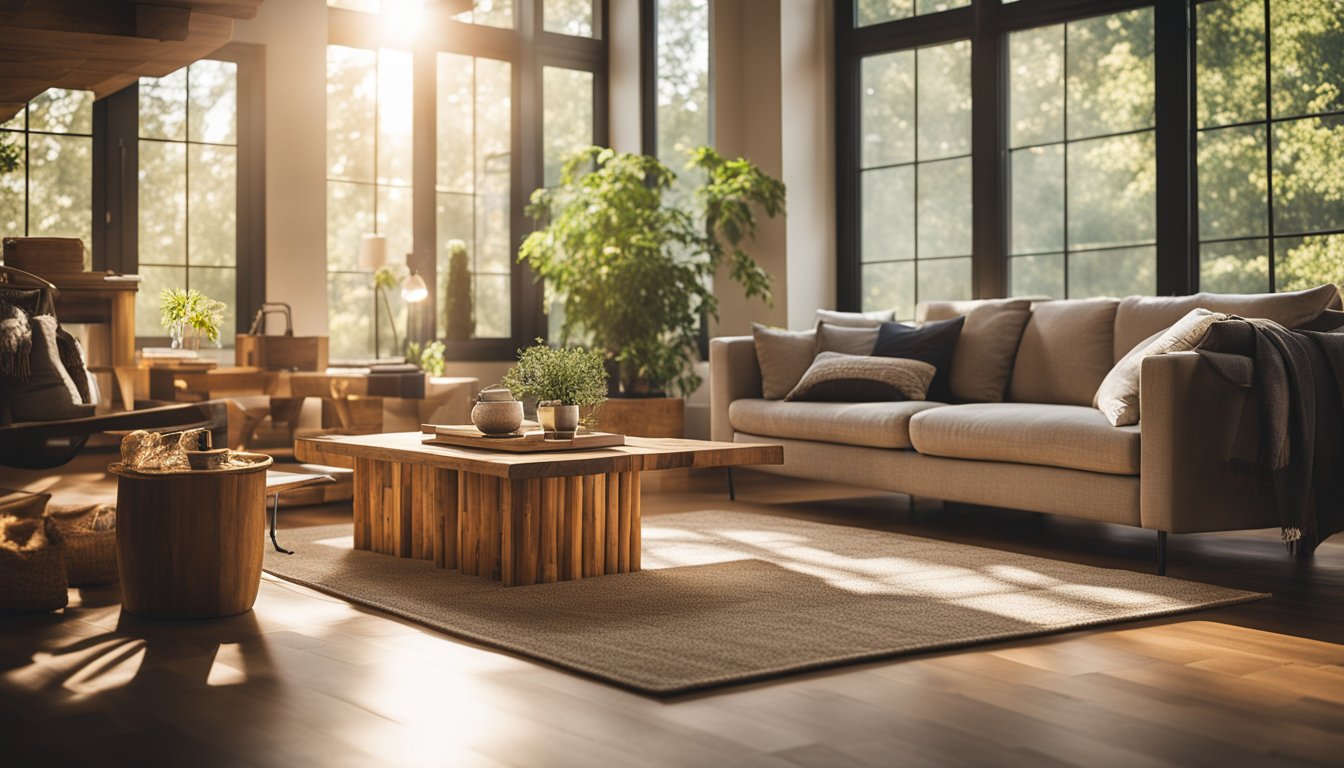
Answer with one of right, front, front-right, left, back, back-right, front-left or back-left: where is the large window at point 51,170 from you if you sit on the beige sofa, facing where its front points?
front-right

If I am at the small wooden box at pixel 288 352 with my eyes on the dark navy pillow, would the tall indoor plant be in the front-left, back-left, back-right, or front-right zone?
front-left

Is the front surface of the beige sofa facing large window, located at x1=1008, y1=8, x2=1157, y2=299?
no

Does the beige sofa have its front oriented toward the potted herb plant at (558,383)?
yes

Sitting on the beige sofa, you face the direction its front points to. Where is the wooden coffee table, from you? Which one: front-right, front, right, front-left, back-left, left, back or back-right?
front

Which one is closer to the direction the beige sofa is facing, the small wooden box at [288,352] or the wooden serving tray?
the wooden serving tray

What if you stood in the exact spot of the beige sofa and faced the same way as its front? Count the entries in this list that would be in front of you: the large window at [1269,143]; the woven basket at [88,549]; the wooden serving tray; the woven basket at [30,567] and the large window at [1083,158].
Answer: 3

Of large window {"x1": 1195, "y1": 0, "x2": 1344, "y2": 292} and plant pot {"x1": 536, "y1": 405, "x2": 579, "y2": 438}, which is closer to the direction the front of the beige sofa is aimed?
the plant pot

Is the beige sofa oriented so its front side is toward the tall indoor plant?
no

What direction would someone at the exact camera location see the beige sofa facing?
facing the viewer and to the left of the viewer

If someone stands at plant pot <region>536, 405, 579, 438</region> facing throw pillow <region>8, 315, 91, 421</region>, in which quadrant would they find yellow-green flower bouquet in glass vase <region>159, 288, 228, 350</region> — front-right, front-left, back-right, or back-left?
front-right

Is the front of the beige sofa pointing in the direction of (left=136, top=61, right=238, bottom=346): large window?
no

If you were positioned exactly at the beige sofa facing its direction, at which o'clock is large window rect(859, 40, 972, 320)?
The large window is roughly at 4 o'clock from the beige sofa.

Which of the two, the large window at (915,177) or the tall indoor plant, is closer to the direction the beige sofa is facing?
the tall indoor plant

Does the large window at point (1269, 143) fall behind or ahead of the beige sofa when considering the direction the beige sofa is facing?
behind

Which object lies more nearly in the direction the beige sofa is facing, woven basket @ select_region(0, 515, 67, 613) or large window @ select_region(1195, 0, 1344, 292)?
the woven basket

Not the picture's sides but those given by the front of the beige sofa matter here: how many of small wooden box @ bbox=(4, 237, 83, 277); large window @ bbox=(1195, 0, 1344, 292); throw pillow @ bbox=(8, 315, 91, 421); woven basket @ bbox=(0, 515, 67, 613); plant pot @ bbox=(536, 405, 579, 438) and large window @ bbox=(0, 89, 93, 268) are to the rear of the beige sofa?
1

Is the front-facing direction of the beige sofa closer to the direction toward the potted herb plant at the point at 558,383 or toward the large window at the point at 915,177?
the potted herb plant

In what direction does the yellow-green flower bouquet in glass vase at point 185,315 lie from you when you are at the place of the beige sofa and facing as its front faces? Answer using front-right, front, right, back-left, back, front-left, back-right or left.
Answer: front-right

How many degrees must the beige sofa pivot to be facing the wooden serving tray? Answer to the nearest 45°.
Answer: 0° — it already faces it

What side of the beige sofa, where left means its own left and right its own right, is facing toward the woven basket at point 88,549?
front
